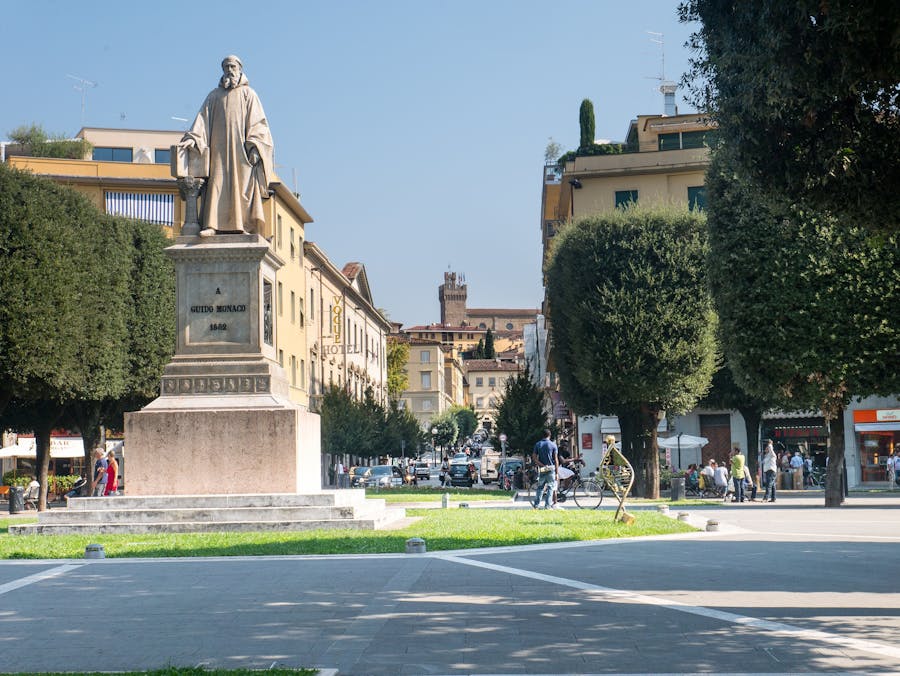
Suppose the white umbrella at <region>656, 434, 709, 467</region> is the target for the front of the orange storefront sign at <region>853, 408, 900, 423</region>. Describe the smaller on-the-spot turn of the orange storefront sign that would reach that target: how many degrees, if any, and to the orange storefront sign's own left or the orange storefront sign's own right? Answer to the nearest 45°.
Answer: approximately 45° to the orange storefront sign's own right

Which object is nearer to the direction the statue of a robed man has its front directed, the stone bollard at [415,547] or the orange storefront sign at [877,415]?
the stone bollard

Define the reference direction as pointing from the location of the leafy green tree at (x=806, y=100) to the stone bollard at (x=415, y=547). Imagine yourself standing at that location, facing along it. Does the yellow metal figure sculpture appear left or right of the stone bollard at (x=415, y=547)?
right

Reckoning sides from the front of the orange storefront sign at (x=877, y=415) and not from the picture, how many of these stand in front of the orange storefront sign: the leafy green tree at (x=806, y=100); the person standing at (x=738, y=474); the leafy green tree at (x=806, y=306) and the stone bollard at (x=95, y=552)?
4

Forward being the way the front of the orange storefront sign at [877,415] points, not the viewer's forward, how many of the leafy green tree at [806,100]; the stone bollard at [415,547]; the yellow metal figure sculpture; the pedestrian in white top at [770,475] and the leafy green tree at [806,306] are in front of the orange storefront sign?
5

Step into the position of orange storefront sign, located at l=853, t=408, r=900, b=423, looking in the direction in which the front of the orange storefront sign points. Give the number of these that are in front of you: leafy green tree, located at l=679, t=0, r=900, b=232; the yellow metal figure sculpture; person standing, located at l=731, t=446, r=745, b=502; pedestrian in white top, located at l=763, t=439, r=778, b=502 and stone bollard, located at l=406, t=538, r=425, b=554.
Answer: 5

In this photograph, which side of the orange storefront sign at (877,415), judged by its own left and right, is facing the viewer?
front

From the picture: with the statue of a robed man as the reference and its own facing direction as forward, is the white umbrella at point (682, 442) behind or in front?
behind

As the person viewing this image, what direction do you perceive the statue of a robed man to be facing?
facing the viewer
